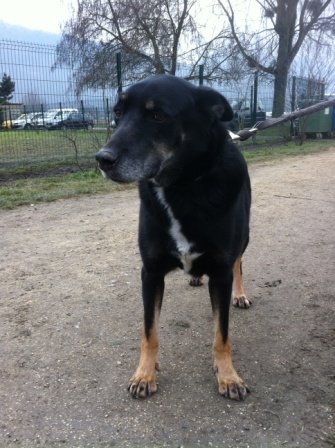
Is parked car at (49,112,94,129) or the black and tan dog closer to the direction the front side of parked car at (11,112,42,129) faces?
the black and tan dog

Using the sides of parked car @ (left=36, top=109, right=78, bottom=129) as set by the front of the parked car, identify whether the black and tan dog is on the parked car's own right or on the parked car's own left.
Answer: on the parked car's own left

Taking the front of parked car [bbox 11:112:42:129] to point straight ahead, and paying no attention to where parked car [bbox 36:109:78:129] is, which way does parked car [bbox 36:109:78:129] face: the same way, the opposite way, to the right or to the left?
the same way

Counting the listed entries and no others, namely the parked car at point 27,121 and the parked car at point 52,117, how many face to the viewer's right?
0

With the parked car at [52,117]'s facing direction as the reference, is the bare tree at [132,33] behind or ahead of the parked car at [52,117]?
behind

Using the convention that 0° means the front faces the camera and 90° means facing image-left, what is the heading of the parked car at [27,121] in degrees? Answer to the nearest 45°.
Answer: approximately 45°

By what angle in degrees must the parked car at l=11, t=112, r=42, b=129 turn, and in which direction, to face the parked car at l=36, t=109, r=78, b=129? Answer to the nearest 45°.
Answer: approximately 135° to its left

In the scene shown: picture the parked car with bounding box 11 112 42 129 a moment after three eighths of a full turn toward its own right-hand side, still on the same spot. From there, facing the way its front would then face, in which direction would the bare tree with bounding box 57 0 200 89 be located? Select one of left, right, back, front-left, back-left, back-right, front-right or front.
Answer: front-right
